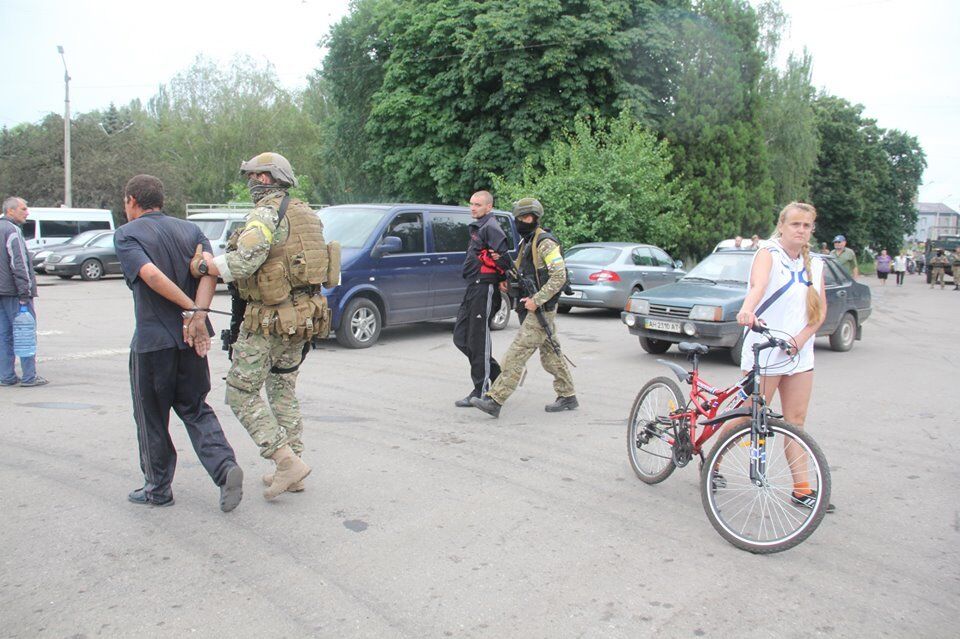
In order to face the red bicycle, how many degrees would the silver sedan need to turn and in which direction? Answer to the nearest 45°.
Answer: approximately 135° to its right

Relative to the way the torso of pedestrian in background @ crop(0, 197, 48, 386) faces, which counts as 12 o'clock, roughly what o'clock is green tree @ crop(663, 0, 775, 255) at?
The green tree is roughly at 11 o'clock from the pedestrian in background.

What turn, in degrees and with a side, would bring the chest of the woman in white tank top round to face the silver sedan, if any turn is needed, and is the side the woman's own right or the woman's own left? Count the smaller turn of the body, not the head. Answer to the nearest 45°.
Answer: approximately 180°

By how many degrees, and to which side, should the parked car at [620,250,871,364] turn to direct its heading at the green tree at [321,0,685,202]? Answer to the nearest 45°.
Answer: approximately 90° to its right

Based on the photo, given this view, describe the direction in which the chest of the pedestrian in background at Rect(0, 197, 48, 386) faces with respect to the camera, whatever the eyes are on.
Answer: to the viewer's right

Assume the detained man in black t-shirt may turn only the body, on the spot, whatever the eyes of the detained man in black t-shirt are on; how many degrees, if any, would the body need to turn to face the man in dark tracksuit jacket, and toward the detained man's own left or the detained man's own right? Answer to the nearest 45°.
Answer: approximately 90° to the detained man's own right

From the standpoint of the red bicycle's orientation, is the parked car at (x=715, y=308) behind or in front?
behind

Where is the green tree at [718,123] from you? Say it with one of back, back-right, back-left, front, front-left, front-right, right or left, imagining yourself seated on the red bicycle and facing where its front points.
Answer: back-left

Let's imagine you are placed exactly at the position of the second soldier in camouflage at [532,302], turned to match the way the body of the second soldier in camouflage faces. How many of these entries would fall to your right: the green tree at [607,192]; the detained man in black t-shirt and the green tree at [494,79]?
2

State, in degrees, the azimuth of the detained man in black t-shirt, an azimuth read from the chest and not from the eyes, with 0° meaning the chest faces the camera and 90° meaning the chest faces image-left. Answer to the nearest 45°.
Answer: approximately 135°
